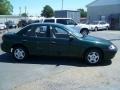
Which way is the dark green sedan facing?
to the viewer's right
